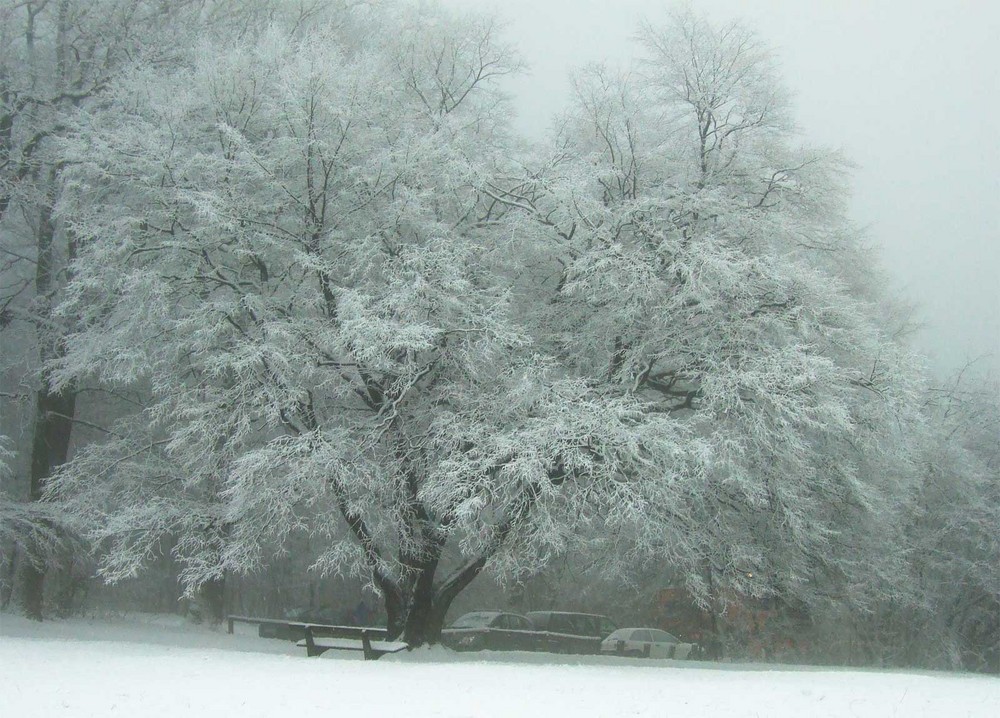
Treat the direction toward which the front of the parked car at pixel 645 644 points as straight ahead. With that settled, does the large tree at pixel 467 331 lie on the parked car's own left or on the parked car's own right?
on the parked car's own right

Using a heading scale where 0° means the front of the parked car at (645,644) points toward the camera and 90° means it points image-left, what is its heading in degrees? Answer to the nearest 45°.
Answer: approximately 270°

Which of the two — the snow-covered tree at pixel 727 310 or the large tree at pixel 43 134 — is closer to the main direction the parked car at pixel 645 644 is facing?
the snow-covered tree

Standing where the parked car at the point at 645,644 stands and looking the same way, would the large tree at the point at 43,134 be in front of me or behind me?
behind

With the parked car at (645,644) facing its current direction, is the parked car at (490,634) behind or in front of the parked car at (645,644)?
behind
